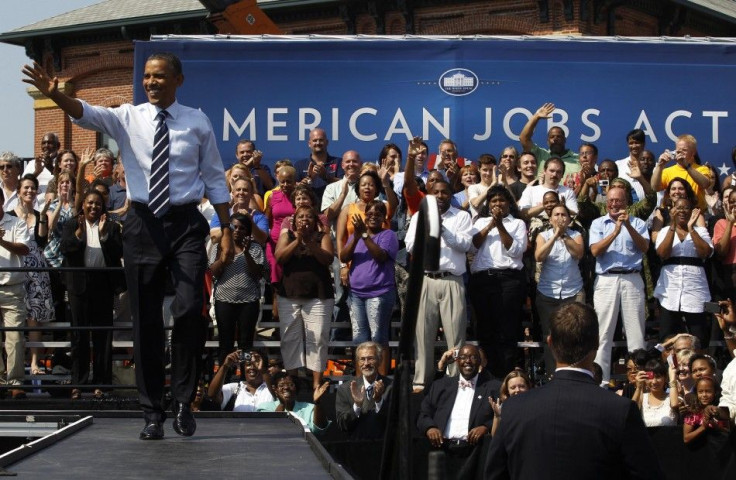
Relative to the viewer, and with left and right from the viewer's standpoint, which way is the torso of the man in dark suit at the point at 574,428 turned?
facing away from the viewer

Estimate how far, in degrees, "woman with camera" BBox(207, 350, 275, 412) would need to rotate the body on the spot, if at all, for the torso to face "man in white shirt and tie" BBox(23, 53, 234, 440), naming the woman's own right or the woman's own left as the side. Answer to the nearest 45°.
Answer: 0° — they already face them

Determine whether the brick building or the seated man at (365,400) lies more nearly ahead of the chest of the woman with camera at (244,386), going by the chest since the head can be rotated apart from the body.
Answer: the seated man

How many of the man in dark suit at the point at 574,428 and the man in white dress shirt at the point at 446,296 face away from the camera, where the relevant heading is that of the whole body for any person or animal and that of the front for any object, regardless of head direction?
1
